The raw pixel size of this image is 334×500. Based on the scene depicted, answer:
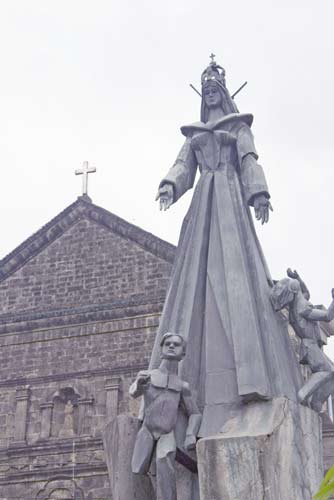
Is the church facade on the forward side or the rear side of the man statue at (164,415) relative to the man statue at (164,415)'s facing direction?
on the rear side

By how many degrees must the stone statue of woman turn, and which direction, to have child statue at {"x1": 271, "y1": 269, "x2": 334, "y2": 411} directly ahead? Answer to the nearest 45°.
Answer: approximately 90° to its left

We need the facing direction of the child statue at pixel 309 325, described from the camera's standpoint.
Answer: facing to the right of the viewer

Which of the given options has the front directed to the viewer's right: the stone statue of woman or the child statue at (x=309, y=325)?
the child statue

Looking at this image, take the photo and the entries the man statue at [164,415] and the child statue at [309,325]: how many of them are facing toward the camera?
1

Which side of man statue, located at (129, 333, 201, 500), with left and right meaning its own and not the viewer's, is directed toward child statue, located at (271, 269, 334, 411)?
left

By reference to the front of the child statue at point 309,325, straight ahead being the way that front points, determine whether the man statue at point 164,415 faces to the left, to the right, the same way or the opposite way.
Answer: to the left
